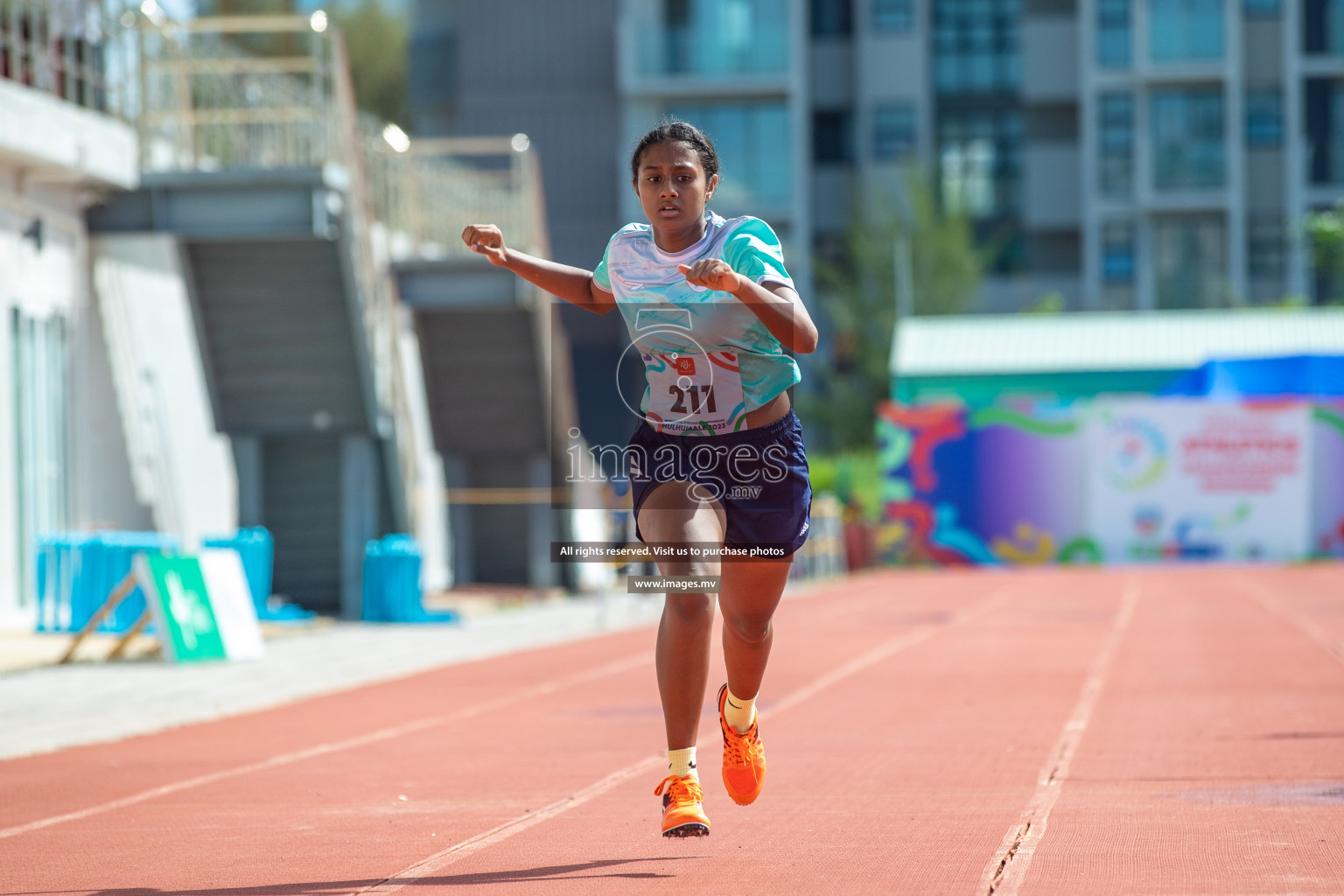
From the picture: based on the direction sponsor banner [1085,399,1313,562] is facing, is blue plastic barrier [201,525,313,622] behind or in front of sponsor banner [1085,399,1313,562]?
in front

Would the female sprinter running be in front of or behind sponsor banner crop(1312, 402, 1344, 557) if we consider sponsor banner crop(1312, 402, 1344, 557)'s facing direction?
in front

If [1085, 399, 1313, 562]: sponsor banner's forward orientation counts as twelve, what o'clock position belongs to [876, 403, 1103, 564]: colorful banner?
[876, 403, 1103, 564]: colorful banner is roughly at 3 o'clock from [1085, 399, 1313, 562]: sponsor banner.

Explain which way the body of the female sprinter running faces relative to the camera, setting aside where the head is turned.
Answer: toward the camera

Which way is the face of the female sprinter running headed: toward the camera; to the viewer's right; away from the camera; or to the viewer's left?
toward the camera

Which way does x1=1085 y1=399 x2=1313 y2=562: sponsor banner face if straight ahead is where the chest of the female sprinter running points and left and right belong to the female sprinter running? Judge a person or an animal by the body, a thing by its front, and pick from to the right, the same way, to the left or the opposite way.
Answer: the same way

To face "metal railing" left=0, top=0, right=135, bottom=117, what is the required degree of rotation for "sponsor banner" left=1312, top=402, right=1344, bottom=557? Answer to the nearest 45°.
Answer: approximately 45° to its right

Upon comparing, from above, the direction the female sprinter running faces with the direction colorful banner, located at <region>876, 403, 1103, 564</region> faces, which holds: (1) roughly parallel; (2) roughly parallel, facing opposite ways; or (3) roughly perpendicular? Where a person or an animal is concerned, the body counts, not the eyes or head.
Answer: roughly parallel

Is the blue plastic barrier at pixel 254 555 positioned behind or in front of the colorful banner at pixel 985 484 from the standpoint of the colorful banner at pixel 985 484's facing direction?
in front

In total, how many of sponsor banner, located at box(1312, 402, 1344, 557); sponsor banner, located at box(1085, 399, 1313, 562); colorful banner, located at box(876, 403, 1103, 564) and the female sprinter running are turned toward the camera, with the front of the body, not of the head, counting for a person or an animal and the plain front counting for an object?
4

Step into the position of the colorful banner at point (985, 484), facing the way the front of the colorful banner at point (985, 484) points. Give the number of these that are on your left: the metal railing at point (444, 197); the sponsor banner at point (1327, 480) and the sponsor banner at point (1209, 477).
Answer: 2

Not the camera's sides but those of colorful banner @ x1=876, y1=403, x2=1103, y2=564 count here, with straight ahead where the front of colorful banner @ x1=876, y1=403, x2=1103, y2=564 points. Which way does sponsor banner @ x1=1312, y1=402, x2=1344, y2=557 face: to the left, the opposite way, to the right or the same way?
the same way

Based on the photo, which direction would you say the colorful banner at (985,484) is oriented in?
toward the camera

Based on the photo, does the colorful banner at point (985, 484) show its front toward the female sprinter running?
yes

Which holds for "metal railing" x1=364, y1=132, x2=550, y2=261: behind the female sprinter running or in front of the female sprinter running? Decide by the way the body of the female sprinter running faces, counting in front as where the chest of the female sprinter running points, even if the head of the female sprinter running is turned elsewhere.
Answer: behind

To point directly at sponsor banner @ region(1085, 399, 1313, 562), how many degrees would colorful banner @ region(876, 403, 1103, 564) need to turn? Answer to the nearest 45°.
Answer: approximately 90° to its left
